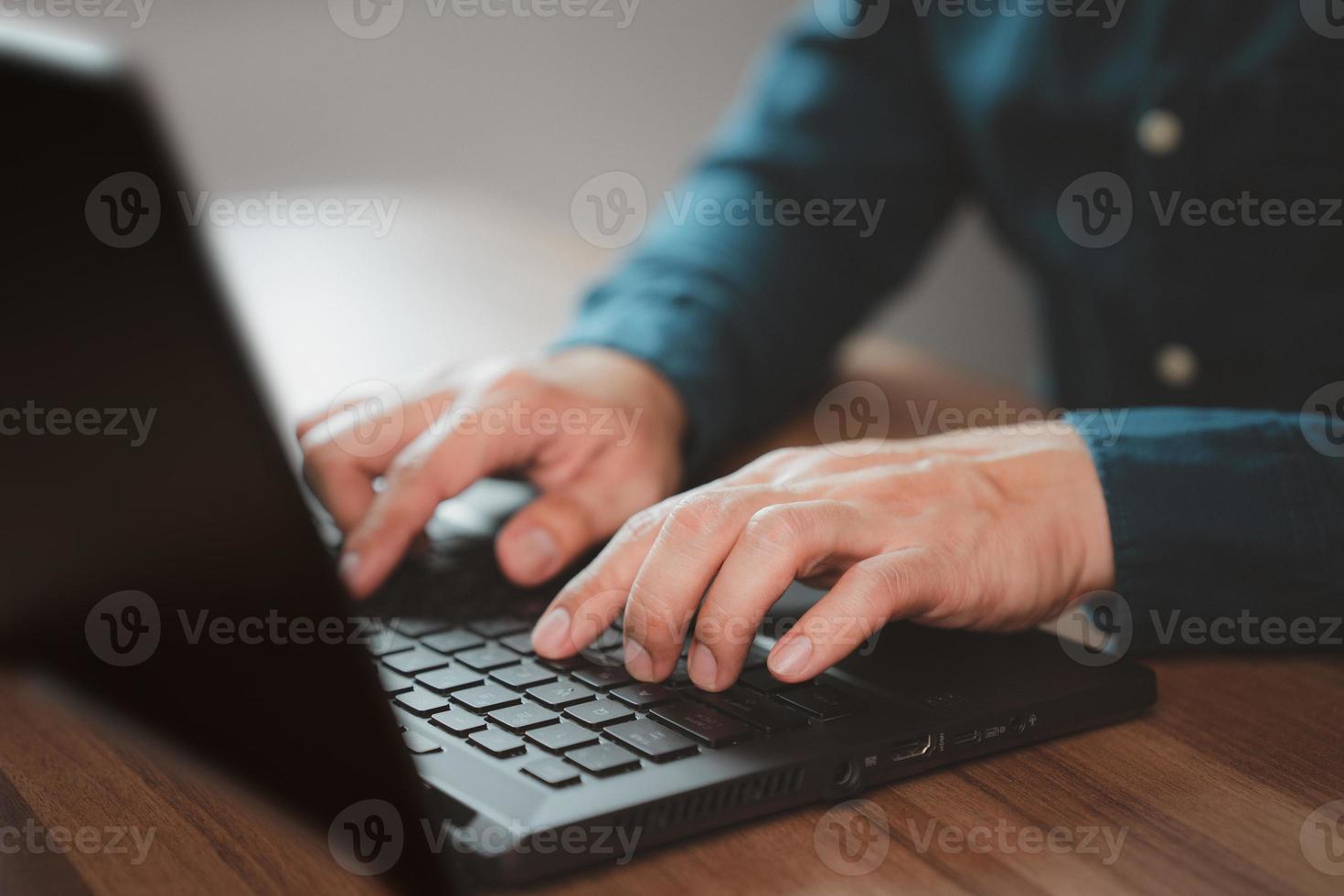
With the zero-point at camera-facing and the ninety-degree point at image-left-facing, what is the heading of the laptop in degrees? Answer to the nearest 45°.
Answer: approximately 225°
